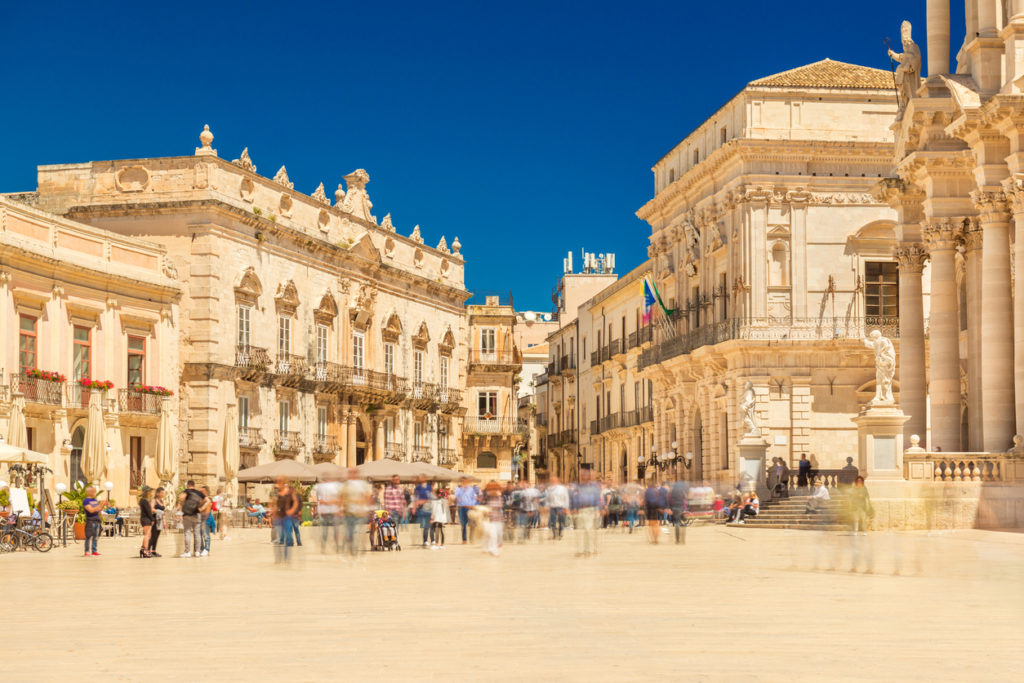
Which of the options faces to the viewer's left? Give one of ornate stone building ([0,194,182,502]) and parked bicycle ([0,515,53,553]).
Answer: the parked bicycle

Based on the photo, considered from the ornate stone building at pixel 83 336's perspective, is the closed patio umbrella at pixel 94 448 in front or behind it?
in front

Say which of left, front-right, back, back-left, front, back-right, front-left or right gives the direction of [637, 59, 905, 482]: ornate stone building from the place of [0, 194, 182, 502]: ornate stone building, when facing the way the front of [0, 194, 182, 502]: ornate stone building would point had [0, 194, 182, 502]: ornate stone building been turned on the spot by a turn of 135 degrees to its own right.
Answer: back

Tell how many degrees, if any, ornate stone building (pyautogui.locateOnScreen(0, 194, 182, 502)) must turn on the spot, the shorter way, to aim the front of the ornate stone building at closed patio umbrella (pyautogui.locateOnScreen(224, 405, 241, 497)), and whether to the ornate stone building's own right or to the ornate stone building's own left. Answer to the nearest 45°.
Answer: approximately 90° to the ornate stone building's own left

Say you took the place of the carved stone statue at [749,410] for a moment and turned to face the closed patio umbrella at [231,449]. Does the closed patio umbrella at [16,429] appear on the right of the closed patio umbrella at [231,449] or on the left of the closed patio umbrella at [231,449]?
left

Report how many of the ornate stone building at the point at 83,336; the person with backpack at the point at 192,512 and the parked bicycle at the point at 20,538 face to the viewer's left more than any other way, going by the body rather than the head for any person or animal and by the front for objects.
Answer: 1

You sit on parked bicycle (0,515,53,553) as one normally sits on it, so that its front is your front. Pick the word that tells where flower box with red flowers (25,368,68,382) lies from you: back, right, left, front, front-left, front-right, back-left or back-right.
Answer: right

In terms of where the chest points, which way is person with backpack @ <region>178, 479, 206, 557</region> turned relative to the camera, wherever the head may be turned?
away from the camera

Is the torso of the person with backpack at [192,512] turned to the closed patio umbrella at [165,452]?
yes

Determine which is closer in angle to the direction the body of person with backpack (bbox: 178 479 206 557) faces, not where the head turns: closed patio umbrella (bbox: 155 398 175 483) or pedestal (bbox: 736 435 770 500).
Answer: the closed patio umbrella

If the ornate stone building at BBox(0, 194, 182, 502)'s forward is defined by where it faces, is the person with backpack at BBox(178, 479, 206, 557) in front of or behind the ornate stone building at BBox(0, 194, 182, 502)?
in front

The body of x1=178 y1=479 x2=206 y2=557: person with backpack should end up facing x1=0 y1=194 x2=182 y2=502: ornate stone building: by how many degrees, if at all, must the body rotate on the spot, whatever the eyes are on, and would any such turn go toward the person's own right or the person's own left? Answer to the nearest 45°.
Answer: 0° — they already face it

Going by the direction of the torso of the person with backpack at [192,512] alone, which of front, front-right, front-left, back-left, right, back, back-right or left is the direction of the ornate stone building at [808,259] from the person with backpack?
front-right

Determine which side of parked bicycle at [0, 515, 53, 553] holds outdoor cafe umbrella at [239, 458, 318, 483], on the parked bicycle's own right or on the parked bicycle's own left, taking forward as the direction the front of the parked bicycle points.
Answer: on the parked bicycle's own right

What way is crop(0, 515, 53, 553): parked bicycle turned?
to the viewer's left
